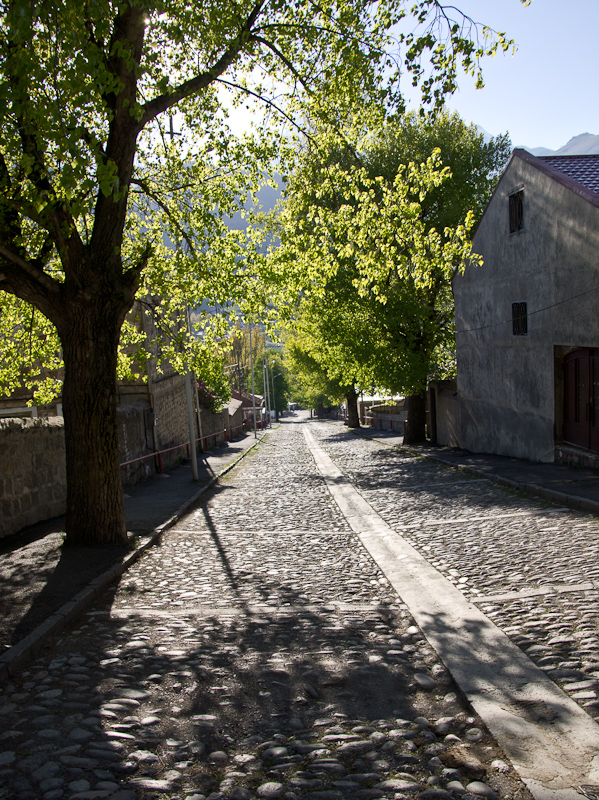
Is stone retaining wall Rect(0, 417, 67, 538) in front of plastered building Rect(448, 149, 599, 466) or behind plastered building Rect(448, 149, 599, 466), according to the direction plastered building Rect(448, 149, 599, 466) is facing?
in front

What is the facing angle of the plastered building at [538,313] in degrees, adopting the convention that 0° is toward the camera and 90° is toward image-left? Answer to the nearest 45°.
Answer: approximately 45°

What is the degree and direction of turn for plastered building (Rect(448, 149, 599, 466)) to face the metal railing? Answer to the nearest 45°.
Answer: approximately 45° to its right

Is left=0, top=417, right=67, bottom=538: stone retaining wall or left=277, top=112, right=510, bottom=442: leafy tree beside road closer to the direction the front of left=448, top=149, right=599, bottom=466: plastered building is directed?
the stone retaining wall

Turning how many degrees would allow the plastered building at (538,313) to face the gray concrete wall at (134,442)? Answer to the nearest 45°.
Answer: approximately 45° to its right
